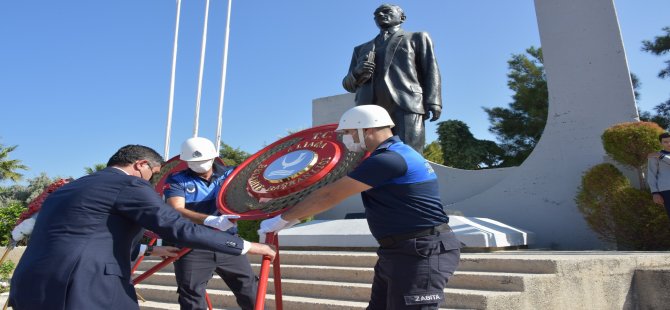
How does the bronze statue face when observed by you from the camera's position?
facing the viewer and to the left of the viewer

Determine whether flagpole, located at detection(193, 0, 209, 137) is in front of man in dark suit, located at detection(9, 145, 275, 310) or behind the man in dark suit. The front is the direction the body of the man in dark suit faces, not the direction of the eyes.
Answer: in front

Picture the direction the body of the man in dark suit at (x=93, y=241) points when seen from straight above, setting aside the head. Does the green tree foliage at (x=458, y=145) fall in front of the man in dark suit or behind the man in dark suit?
in front

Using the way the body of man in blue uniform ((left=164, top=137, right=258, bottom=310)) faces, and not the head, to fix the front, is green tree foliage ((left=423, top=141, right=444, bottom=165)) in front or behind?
behind

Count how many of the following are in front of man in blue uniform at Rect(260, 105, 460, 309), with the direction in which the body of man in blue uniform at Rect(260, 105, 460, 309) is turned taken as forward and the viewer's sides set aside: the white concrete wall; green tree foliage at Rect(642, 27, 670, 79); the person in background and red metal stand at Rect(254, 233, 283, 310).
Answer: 1

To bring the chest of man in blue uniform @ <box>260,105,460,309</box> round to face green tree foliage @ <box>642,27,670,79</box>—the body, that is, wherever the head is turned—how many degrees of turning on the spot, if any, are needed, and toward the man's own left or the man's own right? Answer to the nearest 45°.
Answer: approximately 135° to the man's own right

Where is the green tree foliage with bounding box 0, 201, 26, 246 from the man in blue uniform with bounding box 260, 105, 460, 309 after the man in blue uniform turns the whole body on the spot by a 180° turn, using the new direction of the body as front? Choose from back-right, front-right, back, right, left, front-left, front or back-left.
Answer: back-left

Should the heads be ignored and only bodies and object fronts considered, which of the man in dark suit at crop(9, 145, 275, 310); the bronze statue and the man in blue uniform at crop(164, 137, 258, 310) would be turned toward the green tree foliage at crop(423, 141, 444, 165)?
the man in dark suit

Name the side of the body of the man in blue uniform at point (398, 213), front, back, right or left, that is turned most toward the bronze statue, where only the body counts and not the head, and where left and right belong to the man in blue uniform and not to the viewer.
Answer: right

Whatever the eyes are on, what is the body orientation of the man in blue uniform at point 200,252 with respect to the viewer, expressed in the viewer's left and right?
facing the viewer

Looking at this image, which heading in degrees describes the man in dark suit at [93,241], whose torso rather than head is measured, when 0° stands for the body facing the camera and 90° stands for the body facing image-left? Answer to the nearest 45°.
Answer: approximately 225°

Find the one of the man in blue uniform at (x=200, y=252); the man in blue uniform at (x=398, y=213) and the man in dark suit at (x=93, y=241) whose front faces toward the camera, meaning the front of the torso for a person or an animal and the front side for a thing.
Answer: the man in blue uniform at (x=200, y=252)

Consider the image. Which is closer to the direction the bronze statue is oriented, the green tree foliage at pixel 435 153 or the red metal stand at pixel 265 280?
the red metal stand

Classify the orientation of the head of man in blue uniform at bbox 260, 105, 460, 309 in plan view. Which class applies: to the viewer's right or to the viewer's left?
to the viewer's left

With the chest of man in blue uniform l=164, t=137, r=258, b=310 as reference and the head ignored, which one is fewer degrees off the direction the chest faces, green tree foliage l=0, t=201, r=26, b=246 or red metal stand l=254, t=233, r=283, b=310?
the red metal stand

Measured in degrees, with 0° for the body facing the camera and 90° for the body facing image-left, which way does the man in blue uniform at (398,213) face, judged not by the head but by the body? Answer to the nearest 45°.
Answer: approximately 90°

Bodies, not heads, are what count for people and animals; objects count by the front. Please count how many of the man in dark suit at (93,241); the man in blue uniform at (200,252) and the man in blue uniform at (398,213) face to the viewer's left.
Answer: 1
